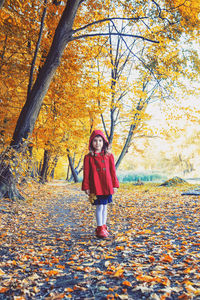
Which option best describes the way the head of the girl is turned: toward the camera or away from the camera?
toward the camera

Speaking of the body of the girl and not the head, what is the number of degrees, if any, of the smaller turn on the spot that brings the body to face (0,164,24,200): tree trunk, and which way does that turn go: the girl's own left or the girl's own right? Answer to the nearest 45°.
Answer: approximately 135° to the girl's own right

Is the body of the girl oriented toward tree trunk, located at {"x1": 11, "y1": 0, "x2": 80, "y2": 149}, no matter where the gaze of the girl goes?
no

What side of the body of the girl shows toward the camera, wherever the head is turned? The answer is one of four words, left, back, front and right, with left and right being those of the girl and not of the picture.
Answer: front
